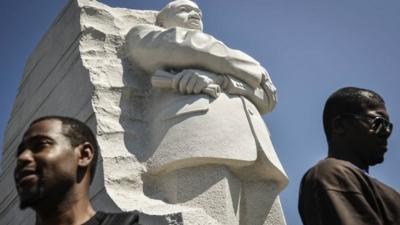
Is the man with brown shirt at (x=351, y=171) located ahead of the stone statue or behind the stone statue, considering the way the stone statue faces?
ahead

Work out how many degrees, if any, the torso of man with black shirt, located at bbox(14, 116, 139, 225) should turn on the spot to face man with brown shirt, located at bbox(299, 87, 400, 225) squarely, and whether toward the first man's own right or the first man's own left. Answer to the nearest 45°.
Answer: approximately 135° to the first man's own left

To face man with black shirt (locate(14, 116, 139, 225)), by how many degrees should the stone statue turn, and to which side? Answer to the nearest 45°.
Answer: approximately 45° to its right

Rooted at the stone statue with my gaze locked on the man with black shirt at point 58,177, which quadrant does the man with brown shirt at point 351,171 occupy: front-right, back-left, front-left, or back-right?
front-left

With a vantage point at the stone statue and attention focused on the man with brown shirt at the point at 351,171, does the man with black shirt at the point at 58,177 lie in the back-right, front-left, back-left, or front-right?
front-right

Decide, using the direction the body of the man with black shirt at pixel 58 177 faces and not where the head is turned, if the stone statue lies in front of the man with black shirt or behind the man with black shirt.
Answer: behind

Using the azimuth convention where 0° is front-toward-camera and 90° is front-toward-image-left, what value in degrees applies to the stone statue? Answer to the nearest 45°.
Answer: approximately 315°

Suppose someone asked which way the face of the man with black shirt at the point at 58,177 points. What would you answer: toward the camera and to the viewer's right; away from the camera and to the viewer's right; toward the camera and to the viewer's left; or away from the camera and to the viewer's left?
toward the camera and to the viewer's left

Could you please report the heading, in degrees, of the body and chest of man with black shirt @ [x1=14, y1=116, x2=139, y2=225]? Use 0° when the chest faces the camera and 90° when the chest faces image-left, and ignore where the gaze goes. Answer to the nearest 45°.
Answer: approximately 45°

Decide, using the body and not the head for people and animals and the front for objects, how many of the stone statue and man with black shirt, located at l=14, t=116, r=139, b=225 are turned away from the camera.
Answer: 0
